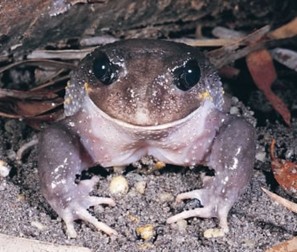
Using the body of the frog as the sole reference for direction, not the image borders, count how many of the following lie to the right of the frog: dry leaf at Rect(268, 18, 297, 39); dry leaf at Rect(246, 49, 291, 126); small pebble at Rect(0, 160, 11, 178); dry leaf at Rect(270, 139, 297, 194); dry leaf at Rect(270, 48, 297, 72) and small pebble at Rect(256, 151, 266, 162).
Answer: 1

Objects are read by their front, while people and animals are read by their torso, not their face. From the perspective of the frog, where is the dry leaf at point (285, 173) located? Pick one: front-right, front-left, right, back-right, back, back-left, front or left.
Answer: left

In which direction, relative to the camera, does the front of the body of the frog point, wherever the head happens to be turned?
toward the camera

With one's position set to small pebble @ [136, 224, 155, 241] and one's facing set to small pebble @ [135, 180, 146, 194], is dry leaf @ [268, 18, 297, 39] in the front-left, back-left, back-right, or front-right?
front-right

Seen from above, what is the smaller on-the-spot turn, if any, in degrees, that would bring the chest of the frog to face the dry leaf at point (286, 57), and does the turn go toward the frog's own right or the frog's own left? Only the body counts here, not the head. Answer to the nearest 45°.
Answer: approximately 135° to the frog's own left

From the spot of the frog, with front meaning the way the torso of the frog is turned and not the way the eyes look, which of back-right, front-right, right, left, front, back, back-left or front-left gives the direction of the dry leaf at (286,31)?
back-left

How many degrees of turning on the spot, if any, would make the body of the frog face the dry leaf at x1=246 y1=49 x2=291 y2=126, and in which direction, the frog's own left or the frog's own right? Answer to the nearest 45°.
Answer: approximately 135° to the frog's own left

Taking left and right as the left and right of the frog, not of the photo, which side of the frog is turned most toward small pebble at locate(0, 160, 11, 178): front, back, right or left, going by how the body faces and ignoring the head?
right

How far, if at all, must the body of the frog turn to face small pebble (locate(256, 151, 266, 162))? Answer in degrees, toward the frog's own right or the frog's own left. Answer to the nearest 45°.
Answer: approximately 90° to the frog's own left

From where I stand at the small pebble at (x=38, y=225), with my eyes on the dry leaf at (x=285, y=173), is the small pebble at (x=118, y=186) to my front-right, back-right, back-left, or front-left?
front-left

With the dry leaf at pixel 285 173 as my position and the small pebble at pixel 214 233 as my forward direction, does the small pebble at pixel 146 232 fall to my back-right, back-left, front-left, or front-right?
front-right
